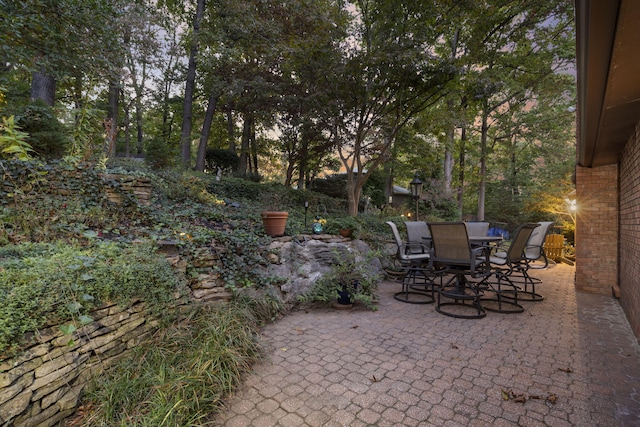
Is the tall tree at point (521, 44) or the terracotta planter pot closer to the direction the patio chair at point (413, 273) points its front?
the tall tree

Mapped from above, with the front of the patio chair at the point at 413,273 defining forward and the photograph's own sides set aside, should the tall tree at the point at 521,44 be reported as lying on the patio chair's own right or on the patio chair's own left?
on the patio chair's own left

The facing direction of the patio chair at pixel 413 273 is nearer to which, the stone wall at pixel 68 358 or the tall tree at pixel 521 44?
the tall tree

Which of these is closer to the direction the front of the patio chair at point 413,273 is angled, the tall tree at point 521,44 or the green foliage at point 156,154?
the tall tree

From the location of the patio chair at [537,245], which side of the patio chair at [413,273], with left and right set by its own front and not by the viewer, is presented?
front

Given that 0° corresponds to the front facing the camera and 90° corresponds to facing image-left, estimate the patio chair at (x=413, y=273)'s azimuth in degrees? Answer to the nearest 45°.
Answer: approximately 270°

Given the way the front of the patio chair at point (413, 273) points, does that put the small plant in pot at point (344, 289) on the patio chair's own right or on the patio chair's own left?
on the patio chair's own right
